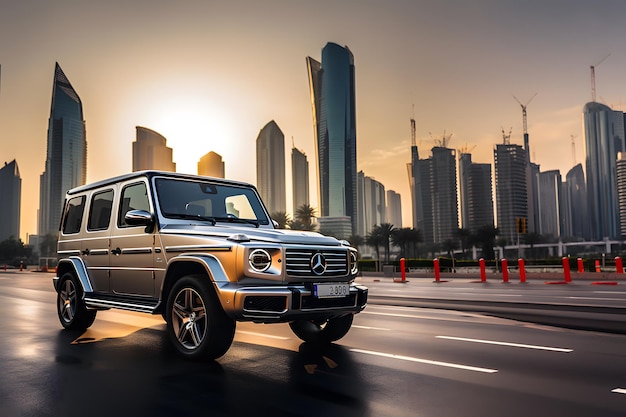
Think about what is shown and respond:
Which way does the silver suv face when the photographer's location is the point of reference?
facing the viewer and to the right of the viewer
